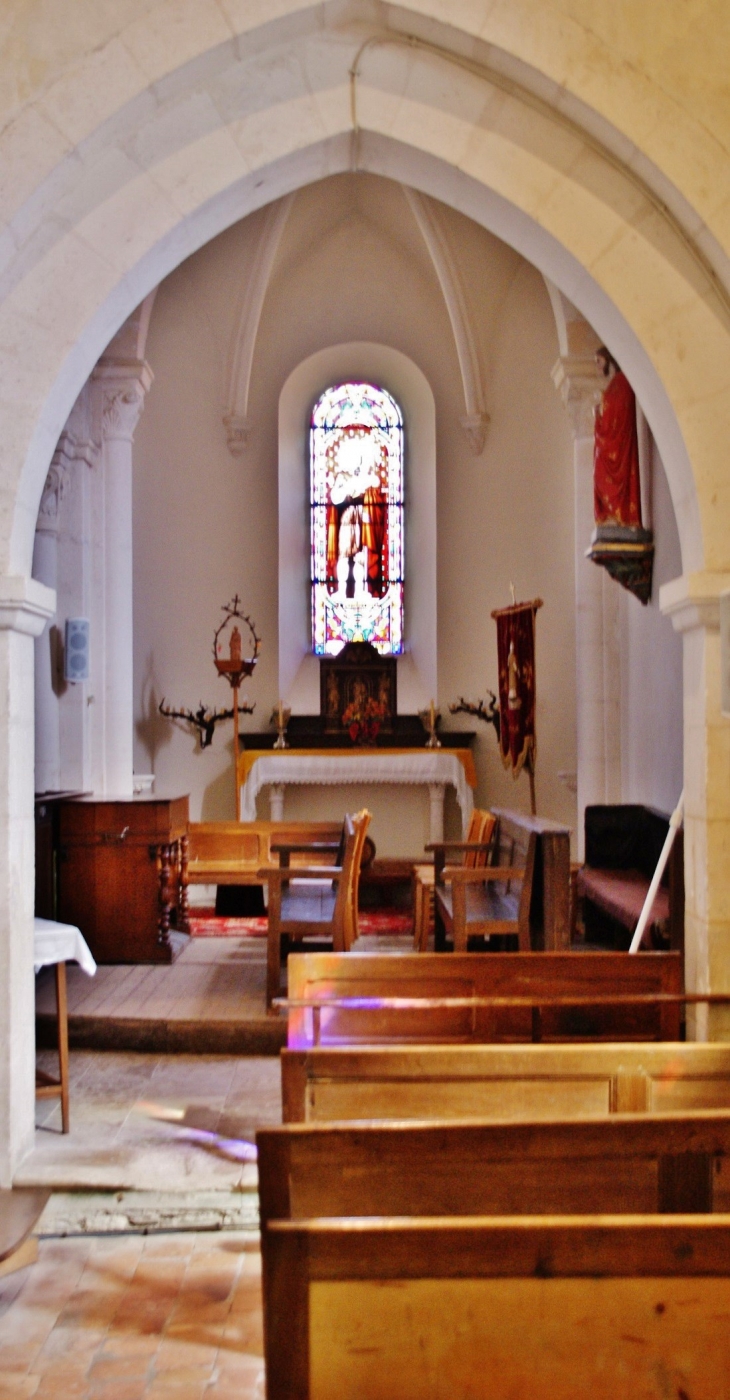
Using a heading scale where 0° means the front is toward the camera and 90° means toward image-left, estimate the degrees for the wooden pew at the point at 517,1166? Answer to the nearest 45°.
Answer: approximately 180°

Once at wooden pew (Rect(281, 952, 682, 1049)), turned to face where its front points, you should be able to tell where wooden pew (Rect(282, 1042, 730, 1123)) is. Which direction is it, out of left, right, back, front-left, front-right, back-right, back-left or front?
back

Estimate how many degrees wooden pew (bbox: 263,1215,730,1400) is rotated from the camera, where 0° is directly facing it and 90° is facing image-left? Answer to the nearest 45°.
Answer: approximately 180°

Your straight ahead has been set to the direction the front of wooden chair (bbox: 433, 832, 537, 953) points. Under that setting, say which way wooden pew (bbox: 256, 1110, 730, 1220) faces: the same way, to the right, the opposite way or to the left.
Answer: to the right

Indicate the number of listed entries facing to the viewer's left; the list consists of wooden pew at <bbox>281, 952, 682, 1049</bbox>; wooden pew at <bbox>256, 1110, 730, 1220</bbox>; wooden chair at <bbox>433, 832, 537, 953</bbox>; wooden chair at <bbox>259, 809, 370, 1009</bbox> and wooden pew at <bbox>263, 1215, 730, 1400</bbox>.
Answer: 2

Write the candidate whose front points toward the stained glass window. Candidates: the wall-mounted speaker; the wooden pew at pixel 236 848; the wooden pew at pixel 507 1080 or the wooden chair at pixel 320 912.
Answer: the wooden pew at pixel 507 1080

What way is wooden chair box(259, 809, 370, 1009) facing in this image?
to the viewer's left

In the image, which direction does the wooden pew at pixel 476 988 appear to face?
away from the camera

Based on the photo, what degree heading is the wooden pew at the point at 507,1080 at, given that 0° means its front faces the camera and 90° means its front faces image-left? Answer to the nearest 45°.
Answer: approximately 180°

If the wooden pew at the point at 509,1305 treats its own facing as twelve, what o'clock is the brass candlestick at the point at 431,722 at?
The brass candlestick is roughly at 12 o'clock from the wooden pew.

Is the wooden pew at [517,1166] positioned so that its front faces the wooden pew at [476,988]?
yes

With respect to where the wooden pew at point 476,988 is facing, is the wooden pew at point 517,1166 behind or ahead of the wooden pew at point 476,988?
behind
